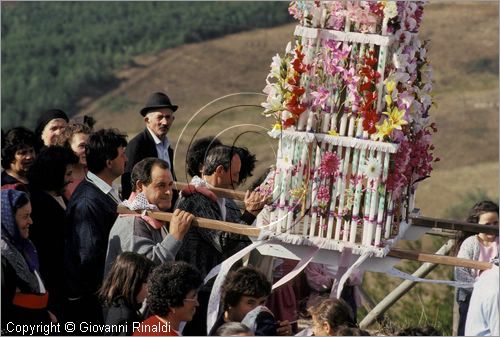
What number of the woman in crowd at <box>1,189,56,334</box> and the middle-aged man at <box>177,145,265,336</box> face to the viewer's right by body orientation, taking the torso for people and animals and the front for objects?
2

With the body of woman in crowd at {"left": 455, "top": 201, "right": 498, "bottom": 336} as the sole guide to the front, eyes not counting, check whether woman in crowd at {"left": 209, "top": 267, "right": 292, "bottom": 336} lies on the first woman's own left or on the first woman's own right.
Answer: on the first woman's own right

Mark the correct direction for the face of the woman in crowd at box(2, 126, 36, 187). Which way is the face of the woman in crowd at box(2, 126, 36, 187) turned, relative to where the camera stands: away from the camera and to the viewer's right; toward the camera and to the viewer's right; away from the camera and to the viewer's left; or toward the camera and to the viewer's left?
toward the camera and to the viewer's right

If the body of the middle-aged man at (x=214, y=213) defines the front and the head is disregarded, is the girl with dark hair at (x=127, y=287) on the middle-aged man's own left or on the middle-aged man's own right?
on the middle-aged man's own right

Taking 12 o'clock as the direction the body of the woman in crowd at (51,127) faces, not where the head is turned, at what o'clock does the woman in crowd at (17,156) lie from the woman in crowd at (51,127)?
the woman in crowd at (17,156) is roughly at 2 o'clock from the woman in crowd at (51,127).

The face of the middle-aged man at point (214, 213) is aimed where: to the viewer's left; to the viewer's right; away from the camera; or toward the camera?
to the viewer's right

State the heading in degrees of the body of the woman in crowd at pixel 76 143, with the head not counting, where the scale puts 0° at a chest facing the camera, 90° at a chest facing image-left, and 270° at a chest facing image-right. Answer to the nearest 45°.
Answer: approximately 315°

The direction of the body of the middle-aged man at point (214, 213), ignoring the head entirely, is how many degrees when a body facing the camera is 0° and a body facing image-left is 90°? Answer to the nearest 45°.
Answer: approximately 270°
